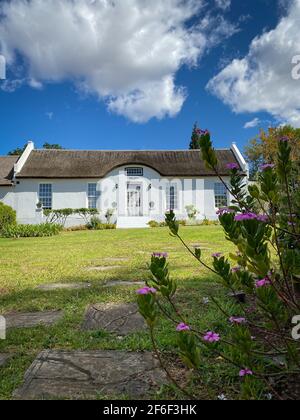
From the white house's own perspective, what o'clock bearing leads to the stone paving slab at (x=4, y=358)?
The stone paving slab is roughly at 12 o'clock from the white house.

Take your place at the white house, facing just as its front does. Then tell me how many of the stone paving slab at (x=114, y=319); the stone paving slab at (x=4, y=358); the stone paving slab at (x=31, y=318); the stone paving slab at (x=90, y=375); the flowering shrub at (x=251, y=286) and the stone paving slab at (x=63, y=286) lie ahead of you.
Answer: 6

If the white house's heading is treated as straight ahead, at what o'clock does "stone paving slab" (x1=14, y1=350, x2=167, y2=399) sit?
The stone paving slab is roughly at 12 o'clock from the white house.

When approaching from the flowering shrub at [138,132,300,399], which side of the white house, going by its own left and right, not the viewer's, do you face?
front

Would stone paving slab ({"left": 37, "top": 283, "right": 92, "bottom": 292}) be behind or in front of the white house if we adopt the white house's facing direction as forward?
in front

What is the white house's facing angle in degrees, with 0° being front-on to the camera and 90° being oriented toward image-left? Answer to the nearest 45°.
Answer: approximately 0°

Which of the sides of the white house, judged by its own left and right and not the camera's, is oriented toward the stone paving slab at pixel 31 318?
front
